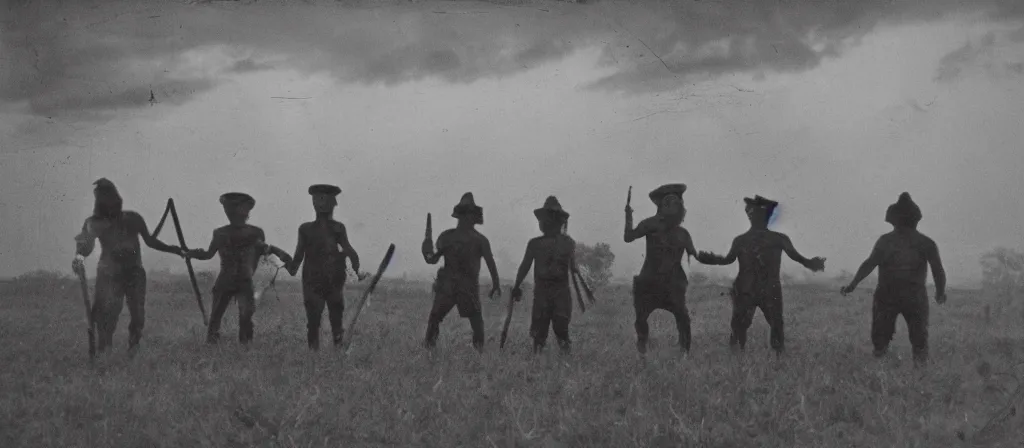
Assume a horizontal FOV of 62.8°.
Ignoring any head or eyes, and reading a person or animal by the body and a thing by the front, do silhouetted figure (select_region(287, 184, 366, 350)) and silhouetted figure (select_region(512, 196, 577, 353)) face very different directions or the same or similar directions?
same or similar directions

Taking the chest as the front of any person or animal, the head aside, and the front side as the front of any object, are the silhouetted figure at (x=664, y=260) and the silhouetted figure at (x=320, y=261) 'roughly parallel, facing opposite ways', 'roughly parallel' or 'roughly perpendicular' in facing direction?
roughly parallel
